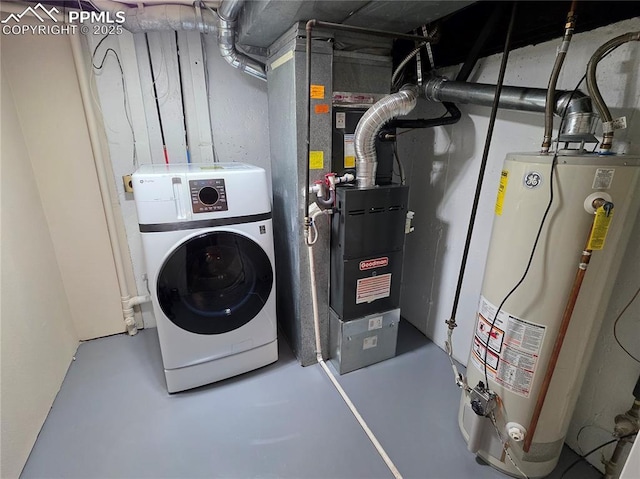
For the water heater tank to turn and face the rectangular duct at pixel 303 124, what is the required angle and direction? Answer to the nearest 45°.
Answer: approximately 45° to its right

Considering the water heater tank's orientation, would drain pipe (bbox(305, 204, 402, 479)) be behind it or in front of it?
in front

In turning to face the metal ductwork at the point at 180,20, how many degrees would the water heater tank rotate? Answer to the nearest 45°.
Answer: approximately 45° to its right

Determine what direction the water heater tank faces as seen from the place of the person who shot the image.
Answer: facing the viewer and to the left of the viewer

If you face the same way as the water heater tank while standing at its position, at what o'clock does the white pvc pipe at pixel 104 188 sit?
The white pvc pipe is roughly at 1 o'clock from the water heater tank.

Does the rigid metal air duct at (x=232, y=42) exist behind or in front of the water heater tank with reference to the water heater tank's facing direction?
in front
